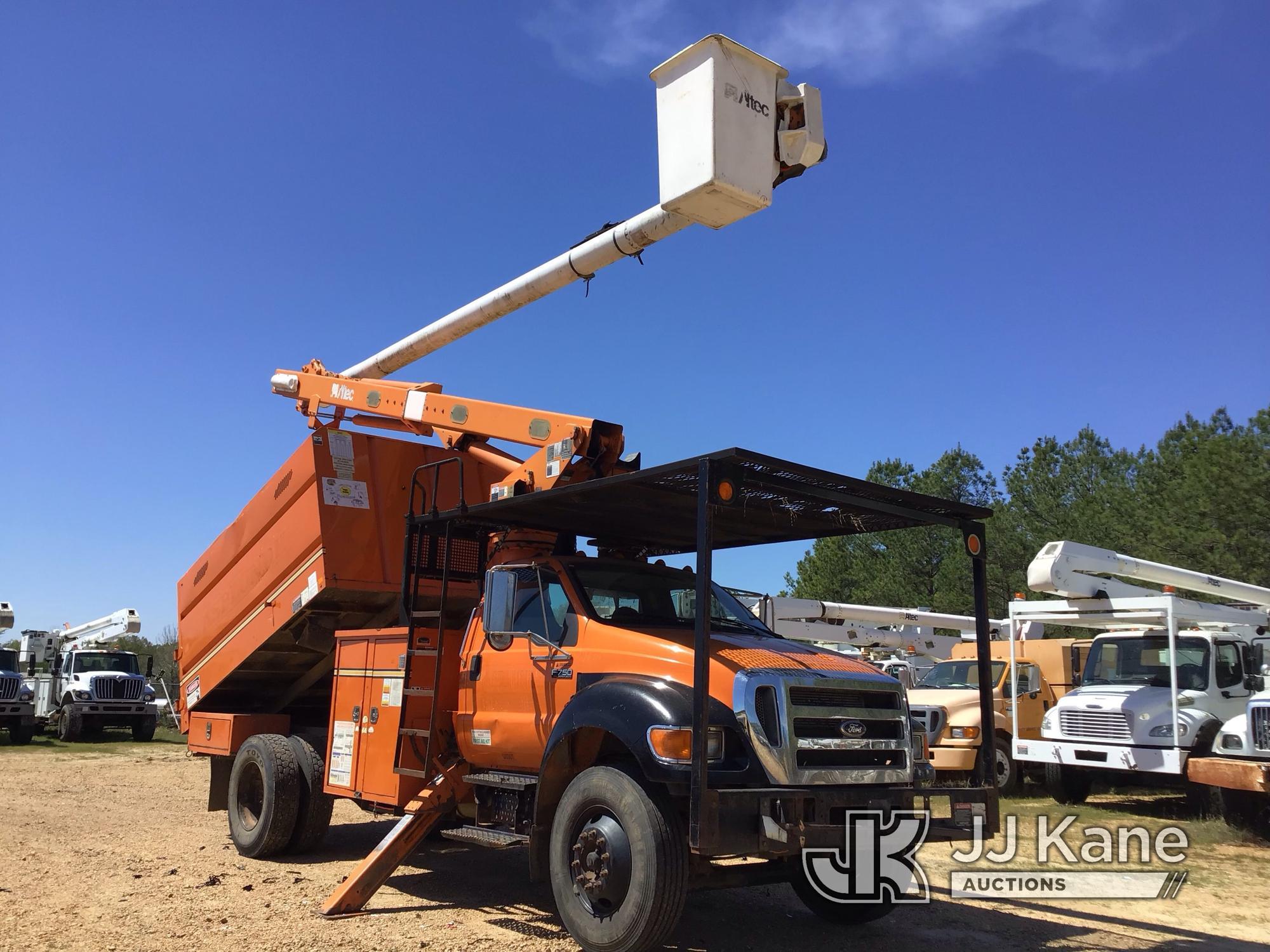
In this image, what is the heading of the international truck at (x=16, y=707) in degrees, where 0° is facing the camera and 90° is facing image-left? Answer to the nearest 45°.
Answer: approximately 0°

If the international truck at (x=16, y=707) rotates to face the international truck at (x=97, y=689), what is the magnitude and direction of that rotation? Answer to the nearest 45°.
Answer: approximately 135° to its left
